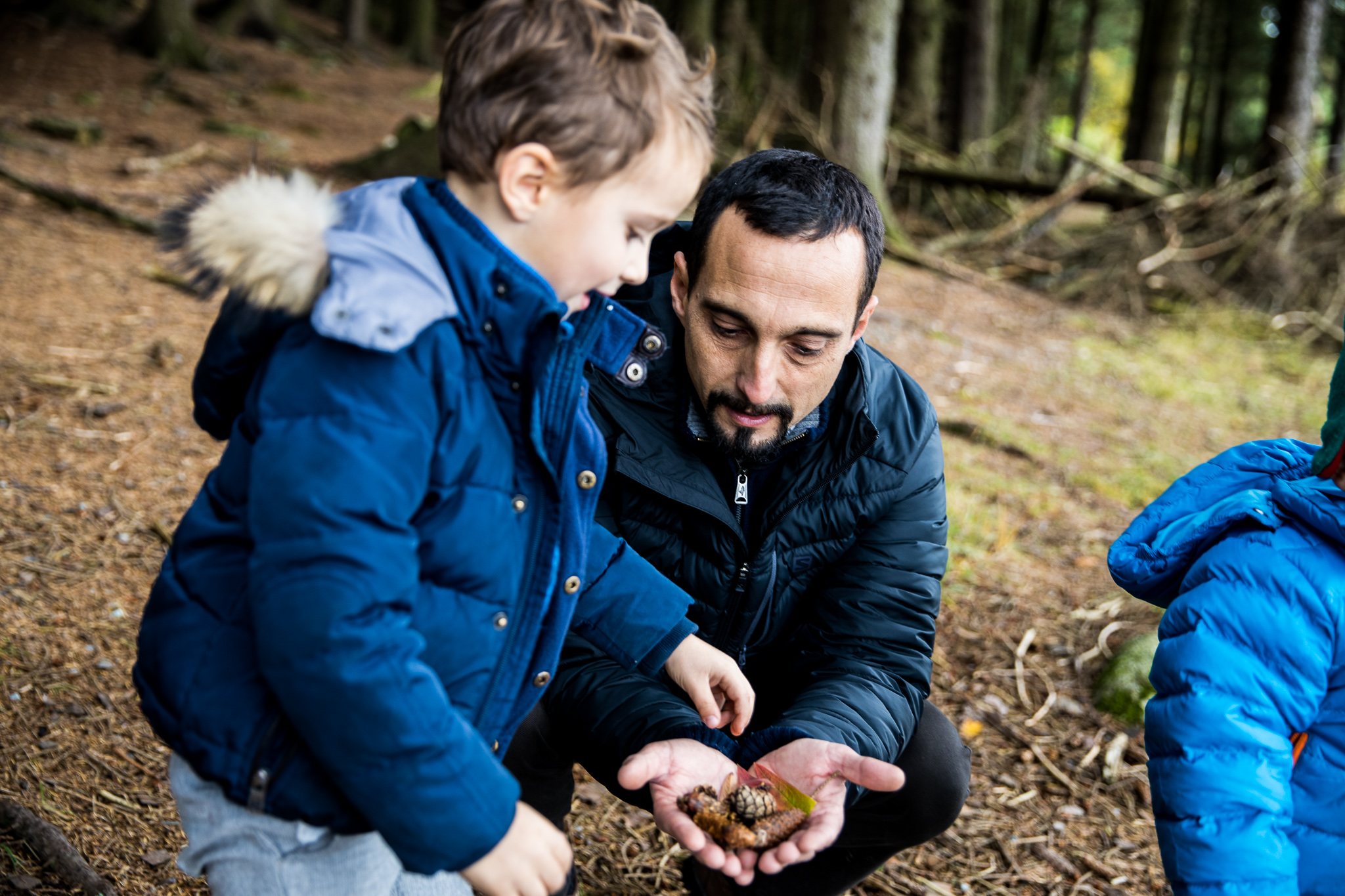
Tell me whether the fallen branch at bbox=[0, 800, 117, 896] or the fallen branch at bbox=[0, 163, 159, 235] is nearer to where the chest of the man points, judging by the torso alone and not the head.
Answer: the fallen branch at bbox=[0, 800, 117, 896]

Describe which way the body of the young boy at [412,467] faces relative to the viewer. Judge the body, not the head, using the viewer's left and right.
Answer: facing to the right of the viewer

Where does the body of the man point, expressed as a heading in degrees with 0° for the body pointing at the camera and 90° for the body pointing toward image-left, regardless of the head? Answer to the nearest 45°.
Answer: approximately 0°

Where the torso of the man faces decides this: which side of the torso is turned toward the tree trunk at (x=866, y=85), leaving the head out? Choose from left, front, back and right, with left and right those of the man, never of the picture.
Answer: back

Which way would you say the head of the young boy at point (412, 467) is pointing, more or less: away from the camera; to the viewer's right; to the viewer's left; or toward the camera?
to the viewer's right

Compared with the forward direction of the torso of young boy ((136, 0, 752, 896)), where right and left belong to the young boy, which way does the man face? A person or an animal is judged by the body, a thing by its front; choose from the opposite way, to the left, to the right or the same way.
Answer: to the right

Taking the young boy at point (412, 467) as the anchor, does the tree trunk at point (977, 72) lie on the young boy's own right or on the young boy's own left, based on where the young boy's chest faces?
on the young boy's own left

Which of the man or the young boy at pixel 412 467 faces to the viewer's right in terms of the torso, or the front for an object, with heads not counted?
the young boy

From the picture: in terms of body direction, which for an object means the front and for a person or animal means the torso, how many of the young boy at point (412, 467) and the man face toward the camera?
1

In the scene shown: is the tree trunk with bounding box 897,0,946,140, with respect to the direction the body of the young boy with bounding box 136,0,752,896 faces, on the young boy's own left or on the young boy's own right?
on the young boy's own left

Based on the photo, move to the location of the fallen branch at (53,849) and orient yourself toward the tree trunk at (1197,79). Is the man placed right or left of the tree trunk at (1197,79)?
right
